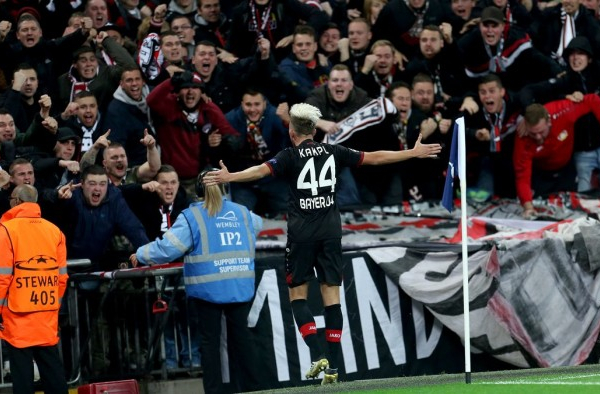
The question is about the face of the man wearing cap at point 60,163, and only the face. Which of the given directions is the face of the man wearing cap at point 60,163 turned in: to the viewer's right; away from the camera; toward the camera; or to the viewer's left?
toward the camera

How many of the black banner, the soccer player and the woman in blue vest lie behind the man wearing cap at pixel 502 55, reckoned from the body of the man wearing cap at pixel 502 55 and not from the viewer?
0

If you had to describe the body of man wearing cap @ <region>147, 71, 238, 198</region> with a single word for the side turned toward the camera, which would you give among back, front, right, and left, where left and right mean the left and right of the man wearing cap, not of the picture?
front

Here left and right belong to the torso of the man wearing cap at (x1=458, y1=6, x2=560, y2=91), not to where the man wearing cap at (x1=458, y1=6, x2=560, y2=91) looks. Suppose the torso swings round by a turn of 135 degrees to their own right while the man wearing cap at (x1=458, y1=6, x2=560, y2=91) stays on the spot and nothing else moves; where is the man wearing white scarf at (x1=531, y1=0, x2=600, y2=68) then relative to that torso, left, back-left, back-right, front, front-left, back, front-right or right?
right

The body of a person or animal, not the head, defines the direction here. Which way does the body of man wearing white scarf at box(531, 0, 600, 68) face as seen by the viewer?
toward the camera

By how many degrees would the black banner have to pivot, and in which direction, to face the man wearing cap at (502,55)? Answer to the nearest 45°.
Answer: approximately 135° to its left

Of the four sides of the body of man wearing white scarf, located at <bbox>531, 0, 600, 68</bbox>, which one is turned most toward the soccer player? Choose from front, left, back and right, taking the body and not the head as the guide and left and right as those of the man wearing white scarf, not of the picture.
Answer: front

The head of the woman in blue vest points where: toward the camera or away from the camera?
away from the camera

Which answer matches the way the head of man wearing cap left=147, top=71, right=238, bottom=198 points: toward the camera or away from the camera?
toward the camera

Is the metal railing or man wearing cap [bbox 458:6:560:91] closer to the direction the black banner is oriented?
the metal railing

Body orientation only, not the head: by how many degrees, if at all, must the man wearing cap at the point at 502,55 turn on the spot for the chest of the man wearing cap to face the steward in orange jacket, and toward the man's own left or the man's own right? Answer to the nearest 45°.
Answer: approximately 45° to the man's own right

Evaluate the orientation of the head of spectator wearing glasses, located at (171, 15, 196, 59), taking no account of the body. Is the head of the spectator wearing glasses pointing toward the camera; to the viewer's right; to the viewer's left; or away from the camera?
toward the camera

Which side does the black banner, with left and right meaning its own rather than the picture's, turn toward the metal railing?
right

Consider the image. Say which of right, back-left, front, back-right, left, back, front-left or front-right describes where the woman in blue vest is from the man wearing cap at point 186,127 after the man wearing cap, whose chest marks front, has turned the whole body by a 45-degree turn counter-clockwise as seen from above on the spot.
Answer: front-right

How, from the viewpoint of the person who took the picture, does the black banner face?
facing the viewer
